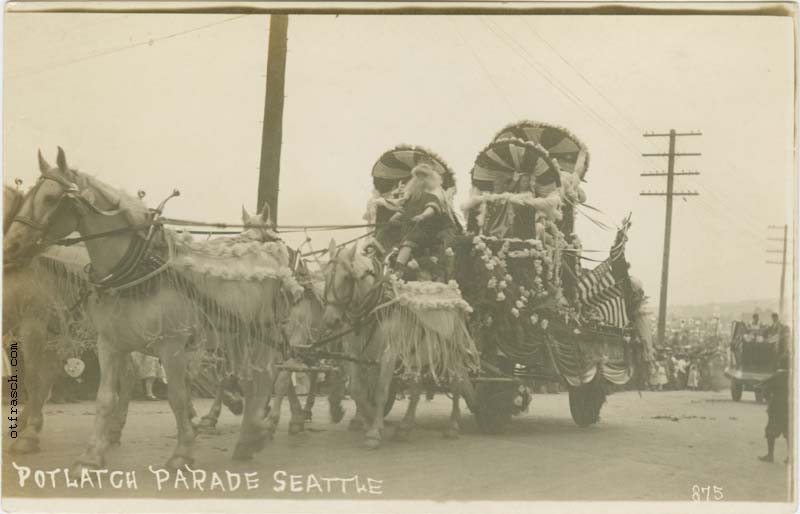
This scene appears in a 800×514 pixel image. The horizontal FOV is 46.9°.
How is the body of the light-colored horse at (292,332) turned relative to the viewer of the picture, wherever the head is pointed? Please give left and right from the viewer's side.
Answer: facing the viewer and to the left of the viewer

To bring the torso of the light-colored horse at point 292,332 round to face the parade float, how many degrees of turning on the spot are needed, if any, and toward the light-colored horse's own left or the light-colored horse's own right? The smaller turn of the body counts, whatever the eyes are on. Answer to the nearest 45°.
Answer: approximately 135° to the light-colored horse's own left

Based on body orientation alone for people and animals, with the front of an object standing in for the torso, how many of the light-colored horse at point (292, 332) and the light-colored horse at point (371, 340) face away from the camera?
0

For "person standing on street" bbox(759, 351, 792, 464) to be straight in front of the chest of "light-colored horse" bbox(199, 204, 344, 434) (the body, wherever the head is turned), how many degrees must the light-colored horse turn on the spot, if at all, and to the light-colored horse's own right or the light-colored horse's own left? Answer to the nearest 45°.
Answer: approximately 135° to the light-colored horse's own left

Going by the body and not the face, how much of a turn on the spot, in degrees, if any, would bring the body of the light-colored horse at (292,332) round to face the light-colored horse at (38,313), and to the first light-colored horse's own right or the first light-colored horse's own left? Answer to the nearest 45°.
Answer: approximately 45° to the first light-colored horse's own right

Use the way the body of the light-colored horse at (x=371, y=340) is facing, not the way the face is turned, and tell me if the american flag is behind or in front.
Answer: behind
